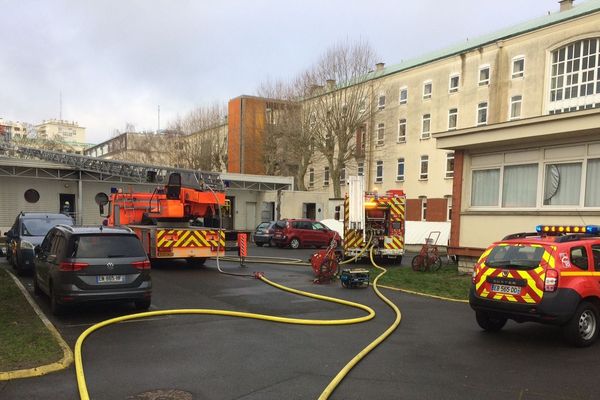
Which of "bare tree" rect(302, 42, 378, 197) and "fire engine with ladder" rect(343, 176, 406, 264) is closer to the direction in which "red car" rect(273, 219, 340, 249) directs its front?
the bare tree

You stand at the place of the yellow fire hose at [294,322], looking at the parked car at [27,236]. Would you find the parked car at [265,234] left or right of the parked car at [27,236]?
right
